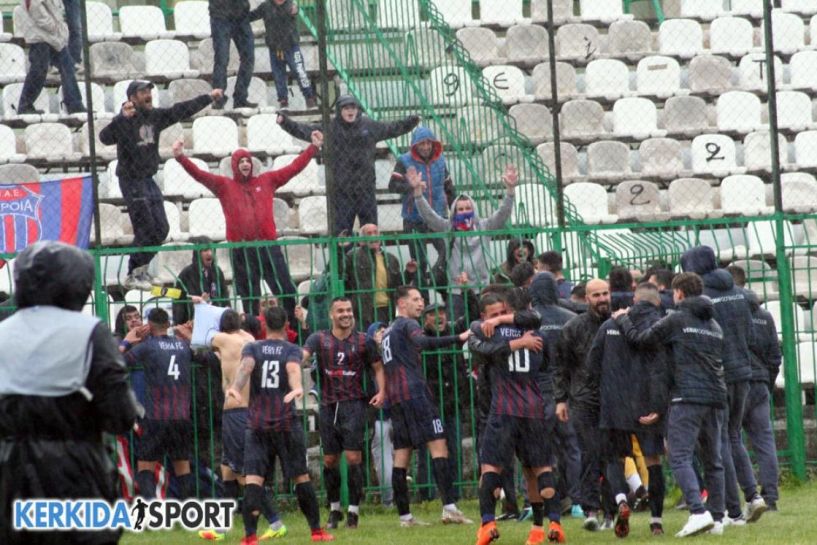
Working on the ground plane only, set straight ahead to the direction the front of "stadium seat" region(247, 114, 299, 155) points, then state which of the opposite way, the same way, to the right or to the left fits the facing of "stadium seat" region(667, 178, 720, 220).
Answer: the same way

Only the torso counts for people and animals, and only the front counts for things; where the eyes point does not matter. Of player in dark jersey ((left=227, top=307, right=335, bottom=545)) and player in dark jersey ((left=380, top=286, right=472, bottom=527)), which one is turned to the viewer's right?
player in dark jersey ((left=380, top=286, right=472, bottom=527))

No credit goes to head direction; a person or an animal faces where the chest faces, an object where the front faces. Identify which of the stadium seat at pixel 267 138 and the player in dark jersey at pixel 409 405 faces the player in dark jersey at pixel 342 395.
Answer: the stadium seat

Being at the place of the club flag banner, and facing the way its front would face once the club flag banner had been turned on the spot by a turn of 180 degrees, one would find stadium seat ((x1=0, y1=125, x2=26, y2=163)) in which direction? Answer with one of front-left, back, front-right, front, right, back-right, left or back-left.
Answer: front

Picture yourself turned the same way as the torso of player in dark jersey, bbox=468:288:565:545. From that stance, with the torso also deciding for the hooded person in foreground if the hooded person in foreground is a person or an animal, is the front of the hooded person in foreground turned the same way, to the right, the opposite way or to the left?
the same way

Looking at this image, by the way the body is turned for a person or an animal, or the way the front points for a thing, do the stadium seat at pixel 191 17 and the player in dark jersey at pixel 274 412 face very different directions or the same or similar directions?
very different directions

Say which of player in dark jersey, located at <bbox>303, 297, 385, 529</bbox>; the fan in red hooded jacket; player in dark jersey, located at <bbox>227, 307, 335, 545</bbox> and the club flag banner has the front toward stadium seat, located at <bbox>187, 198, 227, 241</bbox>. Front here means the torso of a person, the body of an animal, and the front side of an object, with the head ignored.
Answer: player in dark jersey, located at <bbox>227, 307, 335, 545</bbox>

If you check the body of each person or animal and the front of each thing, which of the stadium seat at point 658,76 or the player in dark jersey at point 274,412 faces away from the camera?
the player in dark jersey

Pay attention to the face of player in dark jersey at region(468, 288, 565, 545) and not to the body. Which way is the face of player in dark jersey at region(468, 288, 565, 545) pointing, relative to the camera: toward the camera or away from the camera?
away from the camera

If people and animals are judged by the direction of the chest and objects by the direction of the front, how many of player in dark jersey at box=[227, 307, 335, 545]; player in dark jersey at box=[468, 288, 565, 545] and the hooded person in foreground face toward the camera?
0

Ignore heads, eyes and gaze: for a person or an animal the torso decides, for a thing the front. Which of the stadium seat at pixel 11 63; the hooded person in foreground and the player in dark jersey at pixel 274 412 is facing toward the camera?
the stadium seat

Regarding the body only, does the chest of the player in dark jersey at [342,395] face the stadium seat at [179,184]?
no

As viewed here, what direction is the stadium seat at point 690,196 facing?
toward the camera
